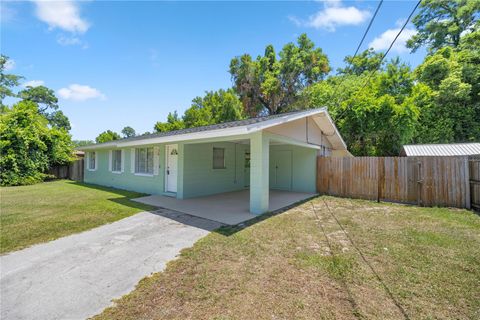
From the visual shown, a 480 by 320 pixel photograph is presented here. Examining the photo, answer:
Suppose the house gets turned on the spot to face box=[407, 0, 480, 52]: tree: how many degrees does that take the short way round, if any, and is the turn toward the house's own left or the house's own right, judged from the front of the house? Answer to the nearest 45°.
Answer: approximately 135° to the house's own left

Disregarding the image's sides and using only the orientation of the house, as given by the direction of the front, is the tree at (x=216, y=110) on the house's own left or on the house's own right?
on the house's own right

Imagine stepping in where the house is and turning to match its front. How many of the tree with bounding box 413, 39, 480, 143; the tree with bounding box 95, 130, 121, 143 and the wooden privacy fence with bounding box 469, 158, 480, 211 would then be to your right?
1

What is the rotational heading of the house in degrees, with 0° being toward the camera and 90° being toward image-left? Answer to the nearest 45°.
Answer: approximately 45°

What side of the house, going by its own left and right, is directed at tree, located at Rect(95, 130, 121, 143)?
right

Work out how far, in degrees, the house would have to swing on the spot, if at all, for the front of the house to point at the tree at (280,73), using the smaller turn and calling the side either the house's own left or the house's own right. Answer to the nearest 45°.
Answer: approximately 180°

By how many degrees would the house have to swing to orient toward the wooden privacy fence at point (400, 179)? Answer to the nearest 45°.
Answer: approximately 135° to its left

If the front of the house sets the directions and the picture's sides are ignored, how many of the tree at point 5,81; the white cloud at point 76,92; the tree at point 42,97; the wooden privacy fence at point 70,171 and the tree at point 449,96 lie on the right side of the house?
4

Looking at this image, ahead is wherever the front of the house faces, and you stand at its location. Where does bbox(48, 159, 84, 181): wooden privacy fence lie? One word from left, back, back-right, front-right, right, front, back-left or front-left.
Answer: right

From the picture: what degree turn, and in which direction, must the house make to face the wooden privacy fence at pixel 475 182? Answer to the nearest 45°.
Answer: approximately 90° to its left

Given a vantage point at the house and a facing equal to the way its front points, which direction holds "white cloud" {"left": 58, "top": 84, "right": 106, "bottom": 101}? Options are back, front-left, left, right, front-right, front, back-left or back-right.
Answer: right

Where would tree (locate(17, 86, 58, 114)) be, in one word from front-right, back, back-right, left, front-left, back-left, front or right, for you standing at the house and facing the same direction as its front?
right

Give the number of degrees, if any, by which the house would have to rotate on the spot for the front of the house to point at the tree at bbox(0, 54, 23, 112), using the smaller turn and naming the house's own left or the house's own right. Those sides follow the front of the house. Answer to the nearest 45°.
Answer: approximately 90° to the house's own right

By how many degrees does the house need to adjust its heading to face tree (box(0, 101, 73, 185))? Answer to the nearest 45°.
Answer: approximately 90° to its right

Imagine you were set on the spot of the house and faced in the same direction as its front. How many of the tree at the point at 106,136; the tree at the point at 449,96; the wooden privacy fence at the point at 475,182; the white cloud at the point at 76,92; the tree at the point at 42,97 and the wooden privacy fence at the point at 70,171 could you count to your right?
4

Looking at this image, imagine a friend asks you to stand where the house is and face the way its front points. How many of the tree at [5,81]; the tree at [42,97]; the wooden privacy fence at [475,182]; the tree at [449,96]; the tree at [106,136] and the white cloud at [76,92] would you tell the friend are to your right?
4

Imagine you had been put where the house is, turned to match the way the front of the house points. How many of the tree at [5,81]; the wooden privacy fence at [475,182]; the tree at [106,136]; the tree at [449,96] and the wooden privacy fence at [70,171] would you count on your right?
3

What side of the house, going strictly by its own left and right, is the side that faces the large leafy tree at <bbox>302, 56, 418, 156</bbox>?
back
